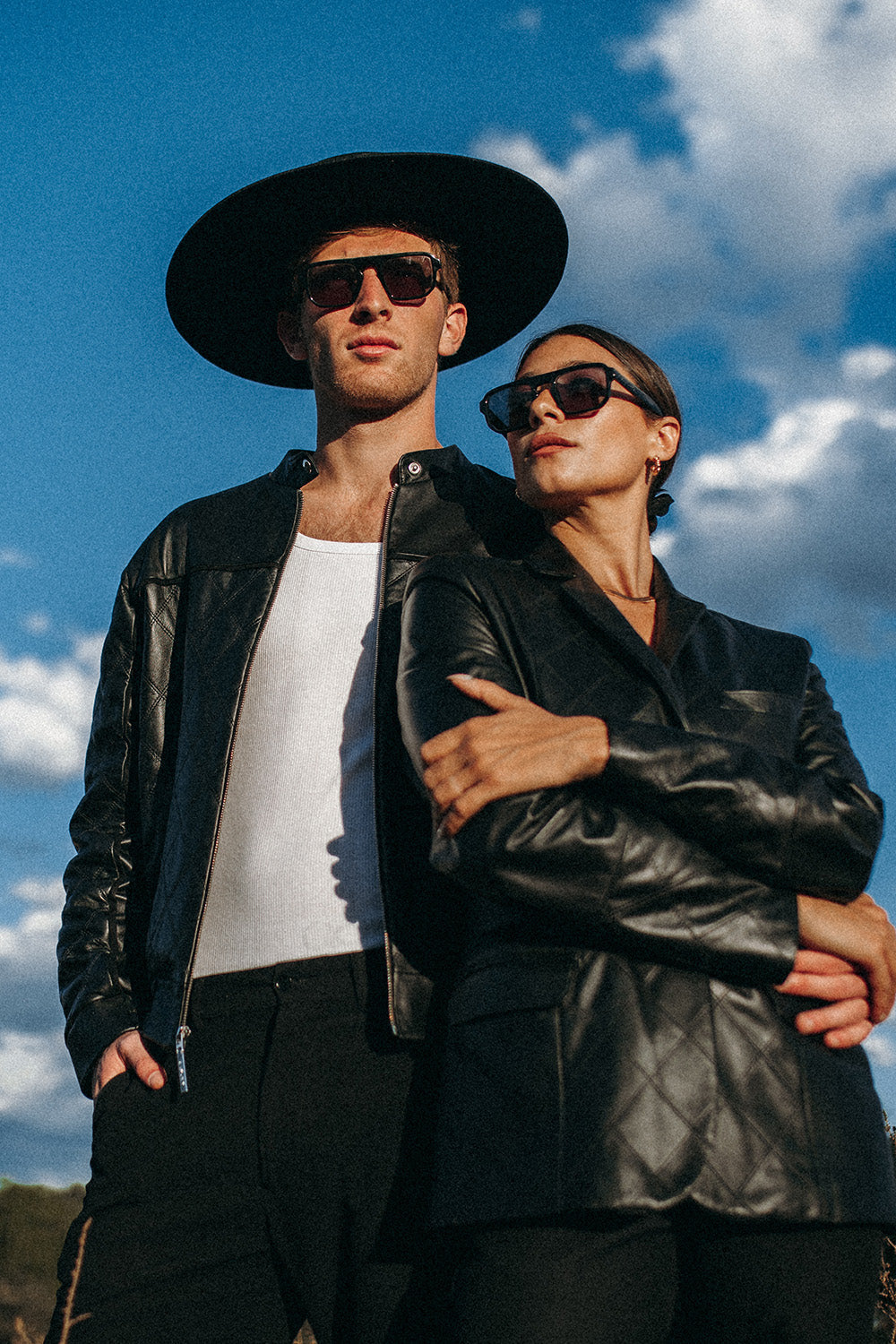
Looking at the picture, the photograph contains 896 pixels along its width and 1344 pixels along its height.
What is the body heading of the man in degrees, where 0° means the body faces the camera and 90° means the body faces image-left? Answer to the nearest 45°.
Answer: approximately 0°

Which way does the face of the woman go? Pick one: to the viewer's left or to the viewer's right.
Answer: to the viewer's left

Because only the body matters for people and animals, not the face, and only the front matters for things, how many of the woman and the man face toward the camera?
2

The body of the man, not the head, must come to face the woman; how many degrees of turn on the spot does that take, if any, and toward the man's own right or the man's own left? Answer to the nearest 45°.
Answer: approximately 45° to the man's own left

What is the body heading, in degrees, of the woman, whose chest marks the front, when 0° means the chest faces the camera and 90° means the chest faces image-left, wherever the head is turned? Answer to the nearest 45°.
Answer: approximately 0°
